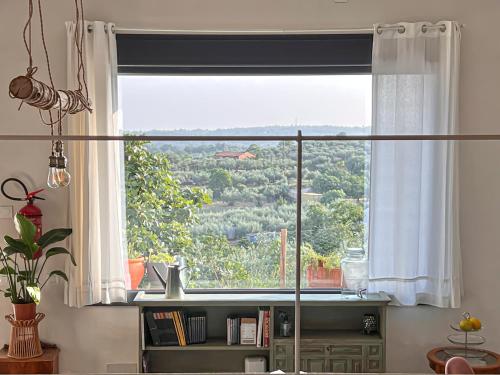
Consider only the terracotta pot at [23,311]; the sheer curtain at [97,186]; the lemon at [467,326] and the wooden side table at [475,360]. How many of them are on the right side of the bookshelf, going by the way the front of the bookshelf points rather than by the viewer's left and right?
2

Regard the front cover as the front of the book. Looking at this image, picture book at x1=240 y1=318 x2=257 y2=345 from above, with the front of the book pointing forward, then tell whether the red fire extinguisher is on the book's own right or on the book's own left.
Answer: on the book's own right

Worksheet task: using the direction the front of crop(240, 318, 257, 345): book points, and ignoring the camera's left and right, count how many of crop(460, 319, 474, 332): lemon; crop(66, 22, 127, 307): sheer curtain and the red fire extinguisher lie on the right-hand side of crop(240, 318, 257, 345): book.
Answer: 2

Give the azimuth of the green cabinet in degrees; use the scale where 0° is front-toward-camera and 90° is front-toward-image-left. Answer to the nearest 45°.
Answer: approximately 0°

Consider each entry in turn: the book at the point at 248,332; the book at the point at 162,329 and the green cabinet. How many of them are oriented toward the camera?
3

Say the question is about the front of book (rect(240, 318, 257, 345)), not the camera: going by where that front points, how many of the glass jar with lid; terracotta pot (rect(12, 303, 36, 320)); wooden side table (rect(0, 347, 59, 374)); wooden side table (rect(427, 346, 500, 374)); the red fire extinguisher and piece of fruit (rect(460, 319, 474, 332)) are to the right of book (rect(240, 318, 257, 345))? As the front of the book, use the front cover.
3

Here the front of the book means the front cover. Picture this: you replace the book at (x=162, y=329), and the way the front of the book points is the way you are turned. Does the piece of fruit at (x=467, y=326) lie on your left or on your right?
on your left

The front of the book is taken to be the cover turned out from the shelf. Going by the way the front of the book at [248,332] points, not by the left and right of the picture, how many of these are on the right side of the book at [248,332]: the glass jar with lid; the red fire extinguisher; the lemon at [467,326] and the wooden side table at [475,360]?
1

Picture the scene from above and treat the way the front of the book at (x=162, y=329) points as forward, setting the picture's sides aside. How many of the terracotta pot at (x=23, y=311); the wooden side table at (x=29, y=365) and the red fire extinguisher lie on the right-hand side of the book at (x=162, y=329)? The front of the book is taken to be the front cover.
3
